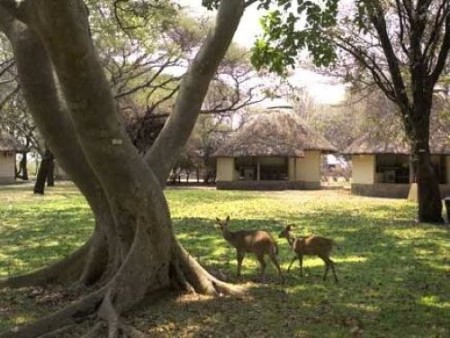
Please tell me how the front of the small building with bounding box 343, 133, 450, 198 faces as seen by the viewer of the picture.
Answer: facing the viewer

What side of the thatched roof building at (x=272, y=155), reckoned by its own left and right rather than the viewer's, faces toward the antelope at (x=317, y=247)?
front

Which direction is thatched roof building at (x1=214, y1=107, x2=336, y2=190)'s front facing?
toward the camera

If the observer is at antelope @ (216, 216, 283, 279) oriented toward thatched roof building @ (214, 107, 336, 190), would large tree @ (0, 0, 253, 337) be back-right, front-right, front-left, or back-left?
back-left

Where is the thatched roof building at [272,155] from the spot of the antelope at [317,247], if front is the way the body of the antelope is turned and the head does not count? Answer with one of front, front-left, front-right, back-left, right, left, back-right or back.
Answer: right

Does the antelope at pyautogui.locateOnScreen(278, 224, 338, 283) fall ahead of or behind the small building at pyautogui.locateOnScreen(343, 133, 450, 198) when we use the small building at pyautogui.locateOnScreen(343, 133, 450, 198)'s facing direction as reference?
ahead

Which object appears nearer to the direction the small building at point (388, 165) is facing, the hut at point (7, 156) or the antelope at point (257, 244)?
the antelope

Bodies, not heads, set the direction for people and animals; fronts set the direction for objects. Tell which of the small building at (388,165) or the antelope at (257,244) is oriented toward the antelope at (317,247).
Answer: the small building

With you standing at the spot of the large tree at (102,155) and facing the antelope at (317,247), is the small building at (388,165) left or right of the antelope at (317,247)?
left

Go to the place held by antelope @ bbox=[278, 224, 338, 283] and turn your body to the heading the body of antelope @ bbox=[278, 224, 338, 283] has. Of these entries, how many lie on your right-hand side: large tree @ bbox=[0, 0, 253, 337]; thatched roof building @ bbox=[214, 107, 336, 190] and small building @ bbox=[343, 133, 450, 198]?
2

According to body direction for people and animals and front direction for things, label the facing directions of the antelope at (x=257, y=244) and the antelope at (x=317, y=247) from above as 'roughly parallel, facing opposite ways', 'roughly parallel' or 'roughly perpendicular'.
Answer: roughly parallel

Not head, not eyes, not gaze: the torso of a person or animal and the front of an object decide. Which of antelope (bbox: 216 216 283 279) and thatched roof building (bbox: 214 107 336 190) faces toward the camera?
the thatched roof building

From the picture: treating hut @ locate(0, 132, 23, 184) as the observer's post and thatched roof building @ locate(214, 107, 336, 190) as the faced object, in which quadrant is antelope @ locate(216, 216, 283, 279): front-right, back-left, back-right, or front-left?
front-right

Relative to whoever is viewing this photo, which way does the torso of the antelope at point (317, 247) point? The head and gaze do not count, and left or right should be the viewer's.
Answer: facing to the left of the viewer

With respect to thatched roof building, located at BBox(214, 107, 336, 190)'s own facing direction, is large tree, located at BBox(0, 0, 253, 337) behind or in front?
in front

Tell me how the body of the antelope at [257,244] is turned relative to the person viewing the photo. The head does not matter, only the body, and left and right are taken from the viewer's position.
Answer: facing to the left of the viewer

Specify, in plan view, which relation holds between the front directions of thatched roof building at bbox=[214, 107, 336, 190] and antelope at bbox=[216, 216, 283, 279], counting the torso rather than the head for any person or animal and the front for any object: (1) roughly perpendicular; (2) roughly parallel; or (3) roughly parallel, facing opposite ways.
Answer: roughly perpendicular

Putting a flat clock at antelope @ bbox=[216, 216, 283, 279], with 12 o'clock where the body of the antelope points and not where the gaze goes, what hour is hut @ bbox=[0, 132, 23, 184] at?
The hut is roughly at 2 o'clock from the antelope.

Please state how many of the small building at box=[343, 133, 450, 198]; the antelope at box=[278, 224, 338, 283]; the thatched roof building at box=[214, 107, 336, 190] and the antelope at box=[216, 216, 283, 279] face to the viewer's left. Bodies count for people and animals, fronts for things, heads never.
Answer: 2
